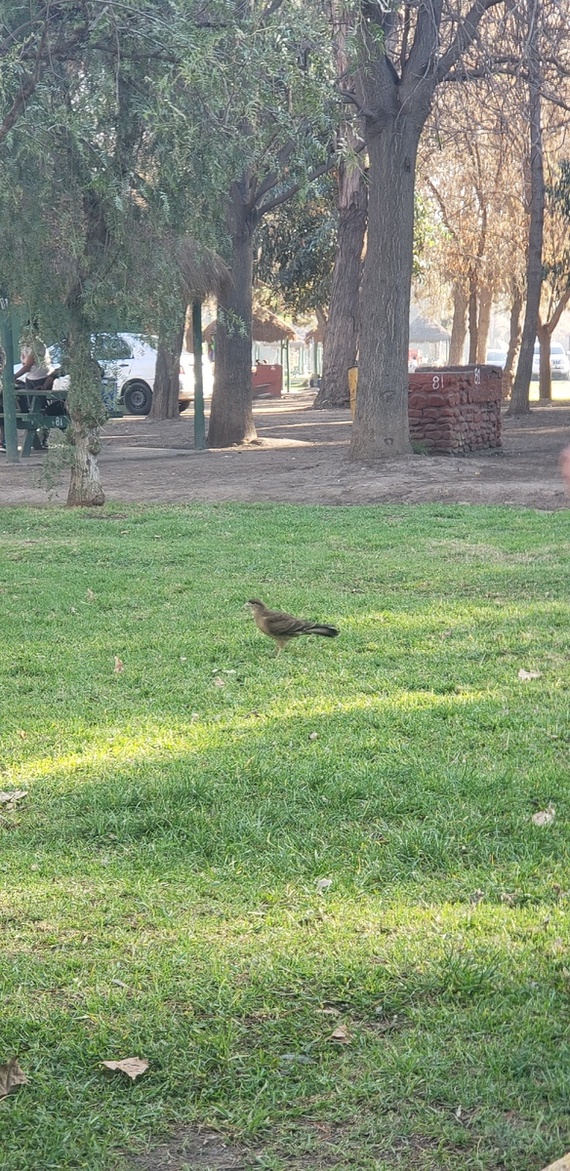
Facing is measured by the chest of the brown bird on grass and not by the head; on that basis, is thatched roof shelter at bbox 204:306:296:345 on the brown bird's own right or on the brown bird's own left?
on the brown bird's own right

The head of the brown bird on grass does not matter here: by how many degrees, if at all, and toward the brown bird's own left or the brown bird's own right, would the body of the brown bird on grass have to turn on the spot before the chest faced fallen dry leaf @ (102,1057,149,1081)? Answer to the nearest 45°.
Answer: approximately 90° to the brown bird's own left

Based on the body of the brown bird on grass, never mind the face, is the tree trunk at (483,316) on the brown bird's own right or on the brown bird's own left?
on the brown bird's own right

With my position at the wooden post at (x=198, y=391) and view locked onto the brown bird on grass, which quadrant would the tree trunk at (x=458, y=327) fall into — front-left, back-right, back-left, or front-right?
back-left

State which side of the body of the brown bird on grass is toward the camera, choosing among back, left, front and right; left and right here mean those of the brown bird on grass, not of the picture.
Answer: left

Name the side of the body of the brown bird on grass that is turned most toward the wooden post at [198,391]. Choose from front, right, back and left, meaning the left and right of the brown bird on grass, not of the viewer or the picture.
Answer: right

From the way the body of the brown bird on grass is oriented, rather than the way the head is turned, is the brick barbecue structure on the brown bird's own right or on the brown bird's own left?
on the brown bird's own right

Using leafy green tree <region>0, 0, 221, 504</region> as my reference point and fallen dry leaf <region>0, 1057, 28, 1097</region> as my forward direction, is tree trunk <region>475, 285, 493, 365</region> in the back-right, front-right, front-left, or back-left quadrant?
back-left

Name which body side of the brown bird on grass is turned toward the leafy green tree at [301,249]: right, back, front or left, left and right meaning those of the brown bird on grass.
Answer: right

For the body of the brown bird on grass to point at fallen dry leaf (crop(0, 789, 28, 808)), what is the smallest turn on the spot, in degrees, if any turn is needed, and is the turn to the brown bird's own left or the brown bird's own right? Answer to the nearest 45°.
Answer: approximately 45° to the brown bird's own left

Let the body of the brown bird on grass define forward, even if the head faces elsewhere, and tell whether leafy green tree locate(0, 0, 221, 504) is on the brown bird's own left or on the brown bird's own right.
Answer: on the brown bird's own right

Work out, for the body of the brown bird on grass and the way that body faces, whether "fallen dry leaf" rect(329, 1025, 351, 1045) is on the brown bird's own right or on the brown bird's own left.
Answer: on the brown bird's own left
